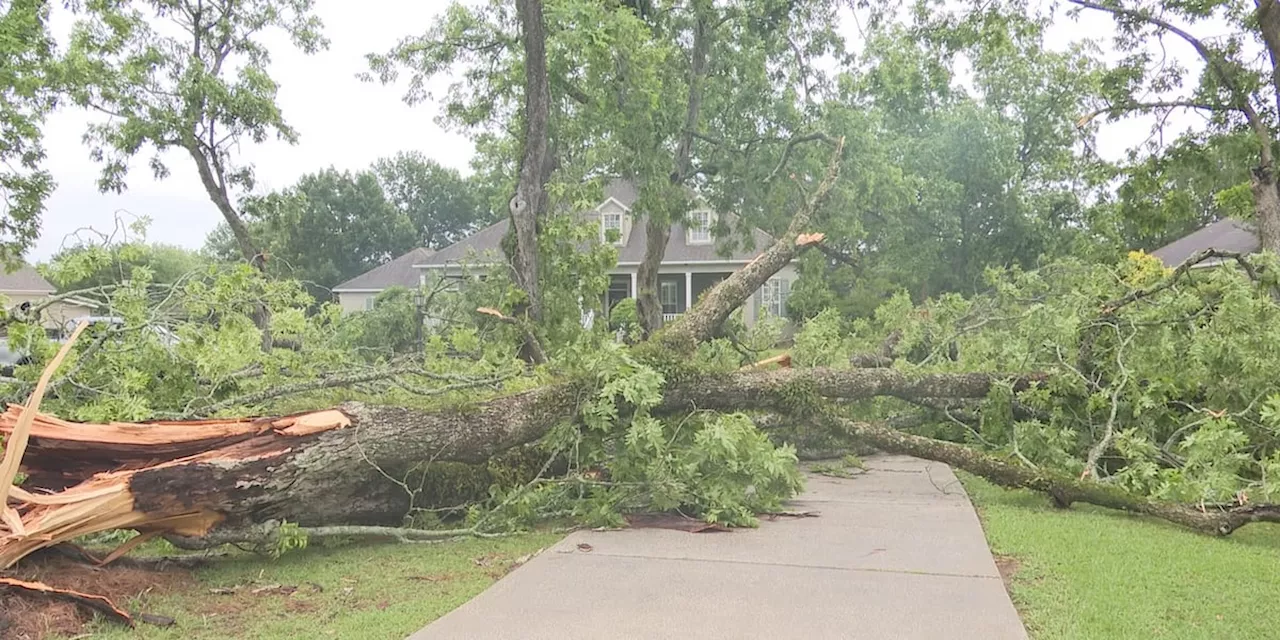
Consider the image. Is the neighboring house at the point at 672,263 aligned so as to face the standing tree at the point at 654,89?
yes

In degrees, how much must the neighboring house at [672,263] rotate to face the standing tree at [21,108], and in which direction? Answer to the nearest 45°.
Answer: approximately 45° to its right

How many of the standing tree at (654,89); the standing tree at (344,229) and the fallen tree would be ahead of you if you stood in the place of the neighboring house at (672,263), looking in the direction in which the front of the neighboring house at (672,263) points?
2

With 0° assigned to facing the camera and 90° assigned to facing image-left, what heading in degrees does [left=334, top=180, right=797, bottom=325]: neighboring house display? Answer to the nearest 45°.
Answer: approximately 0°

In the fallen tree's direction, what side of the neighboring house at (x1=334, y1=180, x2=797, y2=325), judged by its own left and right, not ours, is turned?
front

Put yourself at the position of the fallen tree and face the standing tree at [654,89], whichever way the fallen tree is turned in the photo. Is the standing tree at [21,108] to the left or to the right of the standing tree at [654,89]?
left

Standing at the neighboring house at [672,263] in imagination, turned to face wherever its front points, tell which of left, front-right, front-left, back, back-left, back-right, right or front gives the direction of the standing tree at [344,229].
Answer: back-right
